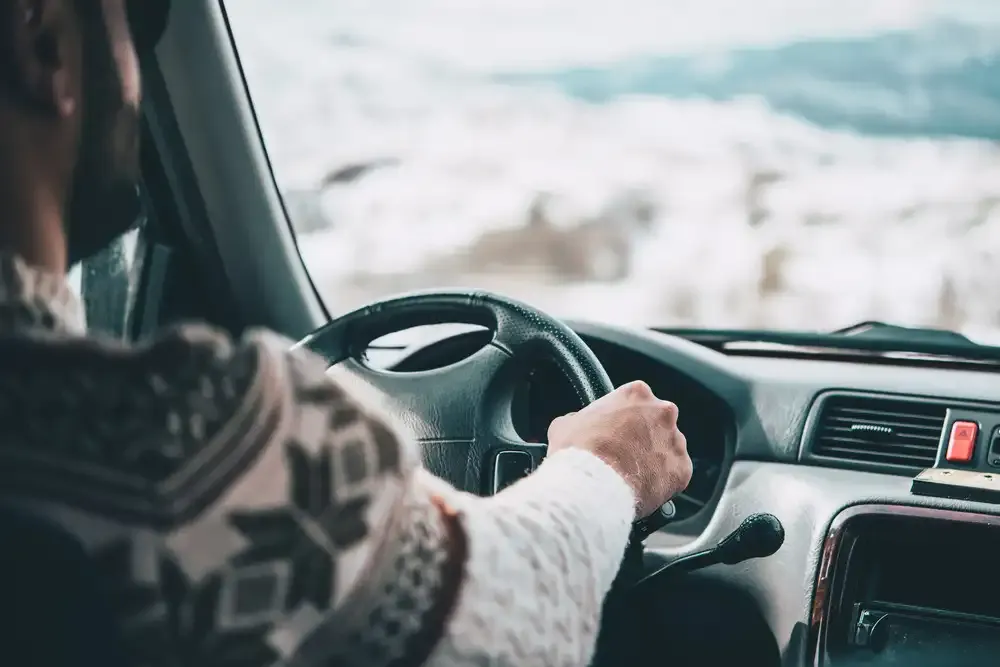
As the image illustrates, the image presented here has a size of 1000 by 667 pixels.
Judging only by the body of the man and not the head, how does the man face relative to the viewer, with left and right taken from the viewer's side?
facing away from the viewer and to the right of the viewer
